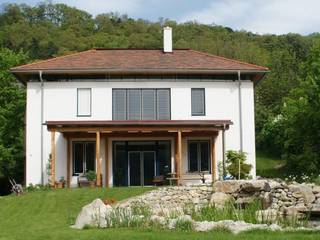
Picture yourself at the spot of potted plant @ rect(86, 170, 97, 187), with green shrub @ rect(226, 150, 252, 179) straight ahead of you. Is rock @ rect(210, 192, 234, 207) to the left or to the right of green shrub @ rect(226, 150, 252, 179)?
right

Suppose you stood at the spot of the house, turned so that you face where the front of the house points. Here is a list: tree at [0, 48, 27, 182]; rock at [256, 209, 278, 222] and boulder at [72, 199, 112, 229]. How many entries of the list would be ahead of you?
2

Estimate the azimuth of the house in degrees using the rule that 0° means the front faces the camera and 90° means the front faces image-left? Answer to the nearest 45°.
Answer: approximately 0°

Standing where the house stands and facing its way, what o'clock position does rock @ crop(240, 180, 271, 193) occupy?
The rock is roughly at 11 o'clock from the house.

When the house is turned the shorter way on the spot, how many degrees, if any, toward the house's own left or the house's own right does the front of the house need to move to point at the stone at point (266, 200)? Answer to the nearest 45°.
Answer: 0° — it already faces it

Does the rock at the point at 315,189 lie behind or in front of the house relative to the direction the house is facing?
in front

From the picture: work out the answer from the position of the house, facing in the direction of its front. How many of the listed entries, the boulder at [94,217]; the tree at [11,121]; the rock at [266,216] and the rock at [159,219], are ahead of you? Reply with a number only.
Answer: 3

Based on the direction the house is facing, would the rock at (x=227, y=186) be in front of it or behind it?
in front

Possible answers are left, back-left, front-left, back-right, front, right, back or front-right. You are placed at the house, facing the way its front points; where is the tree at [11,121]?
back-right

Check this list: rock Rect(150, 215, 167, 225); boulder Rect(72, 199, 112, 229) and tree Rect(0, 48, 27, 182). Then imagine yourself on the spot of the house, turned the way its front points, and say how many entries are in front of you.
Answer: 2

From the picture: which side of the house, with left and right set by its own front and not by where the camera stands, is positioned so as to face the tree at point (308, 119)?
left

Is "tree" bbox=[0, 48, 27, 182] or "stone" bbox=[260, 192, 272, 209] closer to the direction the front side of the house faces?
the stone

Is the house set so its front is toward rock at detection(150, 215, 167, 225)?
yes
